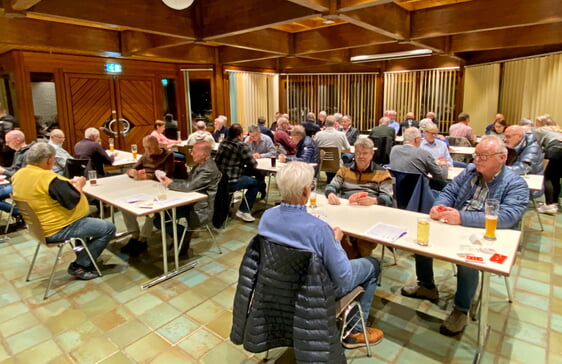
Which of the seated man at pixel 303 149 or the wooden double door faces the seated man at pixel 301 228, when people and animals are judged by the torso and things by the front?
the wooden double door

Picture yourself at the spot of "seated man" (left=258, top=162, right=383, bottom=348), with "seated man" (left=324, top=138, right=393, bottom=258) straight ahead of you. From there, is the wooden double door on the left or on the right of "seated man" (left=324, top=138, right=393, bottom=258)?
left

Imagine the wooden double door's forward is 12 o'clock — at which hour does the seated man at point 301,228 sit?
The seated man is roughly at 12 o'clock from the wooden double door.

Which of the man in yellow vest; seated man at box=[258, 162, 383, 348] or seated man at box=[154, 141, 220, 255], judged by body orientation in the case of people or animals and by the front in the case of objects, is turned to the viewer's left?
seated man at box=[154, 141, 220, 255]

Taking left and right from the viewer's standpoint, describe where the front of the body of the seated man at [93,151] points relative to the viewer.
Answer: facing away from the viewer and to the right of the viewer

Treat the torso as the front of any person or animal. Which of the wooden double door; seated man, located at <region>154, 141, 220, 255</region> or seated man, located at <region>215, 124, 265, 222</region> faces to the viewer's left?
seated man, located at <region>154, 141, 220, 255</region>

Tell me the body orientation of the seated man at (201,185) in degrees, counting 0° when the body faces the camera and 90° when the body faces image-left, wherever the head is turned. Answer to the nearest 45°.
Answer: approximately 90°

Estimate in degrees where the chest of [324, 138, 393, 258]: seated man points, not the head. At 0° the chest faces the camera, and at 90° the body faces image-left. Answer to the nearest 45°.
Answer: approximately 0°

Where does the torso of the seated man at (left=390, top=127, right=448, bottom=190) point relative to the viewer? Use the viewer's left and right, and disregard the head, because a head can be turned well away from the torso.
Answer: facing away from the viewer and to the right of the viewer

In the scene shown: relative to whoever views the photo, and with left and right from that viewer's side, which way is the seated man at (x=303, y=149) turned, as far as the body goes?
facing to the left of the viewer

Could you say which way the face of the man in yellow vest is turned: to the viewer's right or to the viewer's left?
to the viewer's right

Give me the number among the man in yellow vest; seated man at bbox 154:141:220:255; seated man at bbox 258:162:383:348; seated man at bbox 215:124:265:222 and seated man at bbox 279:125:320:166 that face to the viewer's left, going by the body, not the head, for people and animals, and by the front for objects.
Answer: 2
